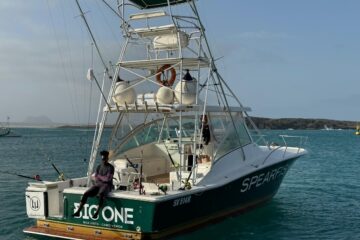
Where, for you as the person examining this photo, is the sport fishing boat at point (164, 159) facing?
facing away from the viewer and to the right of the viewer

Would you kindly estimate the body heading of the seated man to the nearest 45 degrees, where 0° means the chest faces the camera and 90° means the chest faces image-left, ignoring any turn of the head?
approximately 45°
